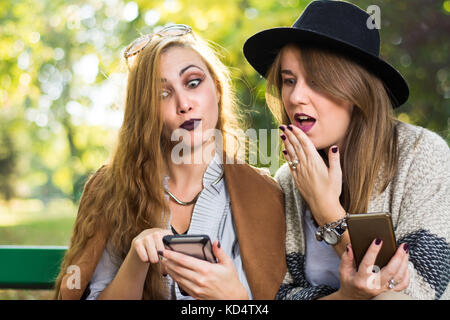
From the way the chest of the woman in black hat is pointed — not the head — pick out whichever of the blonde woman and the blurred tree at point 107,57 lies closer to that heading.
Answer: the blonde woman

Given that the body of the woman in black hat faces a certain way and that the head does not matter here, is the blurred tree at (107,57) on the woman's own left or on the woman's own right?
on the woman's own right

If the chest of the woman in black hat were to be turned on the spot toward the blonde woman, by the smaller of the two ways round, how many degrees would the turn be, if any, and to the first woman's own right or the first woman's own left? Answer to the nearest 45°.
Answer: approximately 45° to the first woman's own right

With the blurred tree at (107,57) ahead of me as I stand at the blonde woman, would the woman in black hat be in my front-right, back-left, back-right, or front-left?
back-right

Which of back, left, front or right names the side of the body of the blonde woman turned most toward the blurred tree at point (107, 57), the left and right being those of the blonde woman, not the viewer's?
back

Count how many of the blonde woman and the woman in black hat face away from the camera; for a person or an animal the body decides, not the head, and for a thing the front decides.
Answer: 0

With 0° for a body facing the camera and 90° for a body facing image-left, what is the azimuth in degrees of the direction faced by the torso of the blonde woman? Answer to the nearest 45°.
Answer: approximately 0°

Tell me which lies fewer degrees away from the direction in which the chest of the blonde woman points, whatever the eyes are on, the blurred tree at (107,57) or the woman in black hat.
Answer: the woman in black hat
